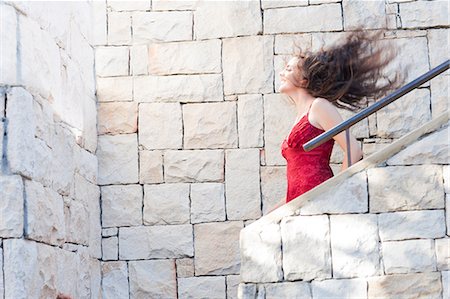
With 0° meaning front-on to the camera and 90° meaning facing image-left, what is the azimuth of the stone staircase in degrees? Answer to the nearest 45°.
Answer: approximately 90°

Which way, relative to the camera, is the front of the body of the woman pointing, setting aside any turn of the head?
to the viewer's left
